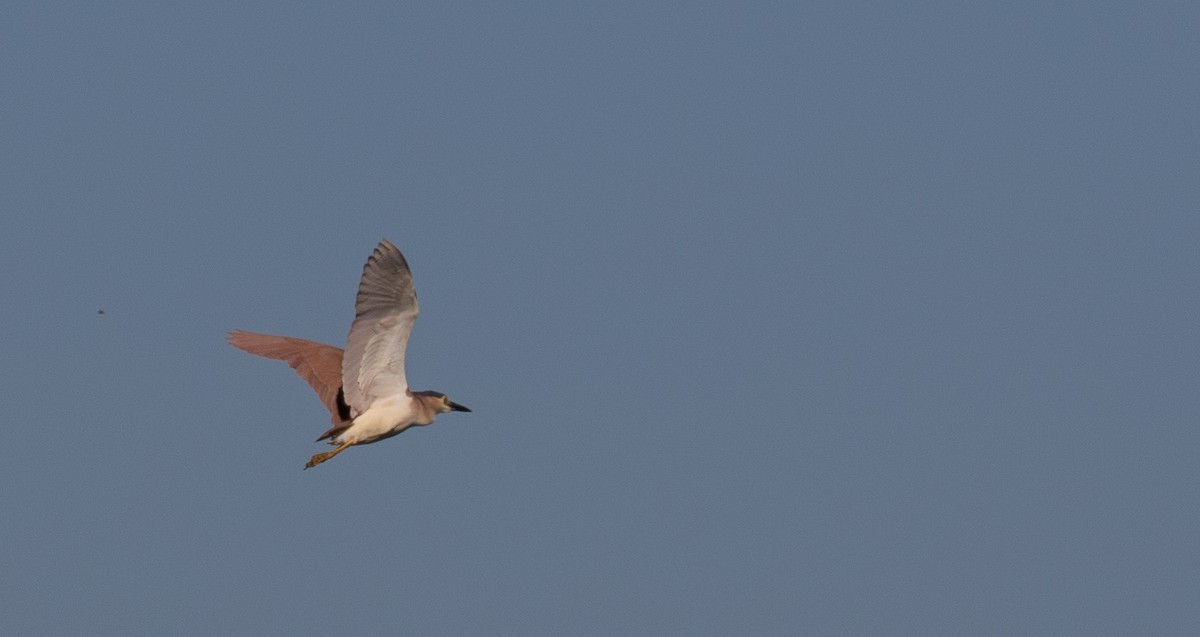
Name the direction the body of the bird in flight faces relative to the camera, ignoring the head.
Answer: to the viewer's right
